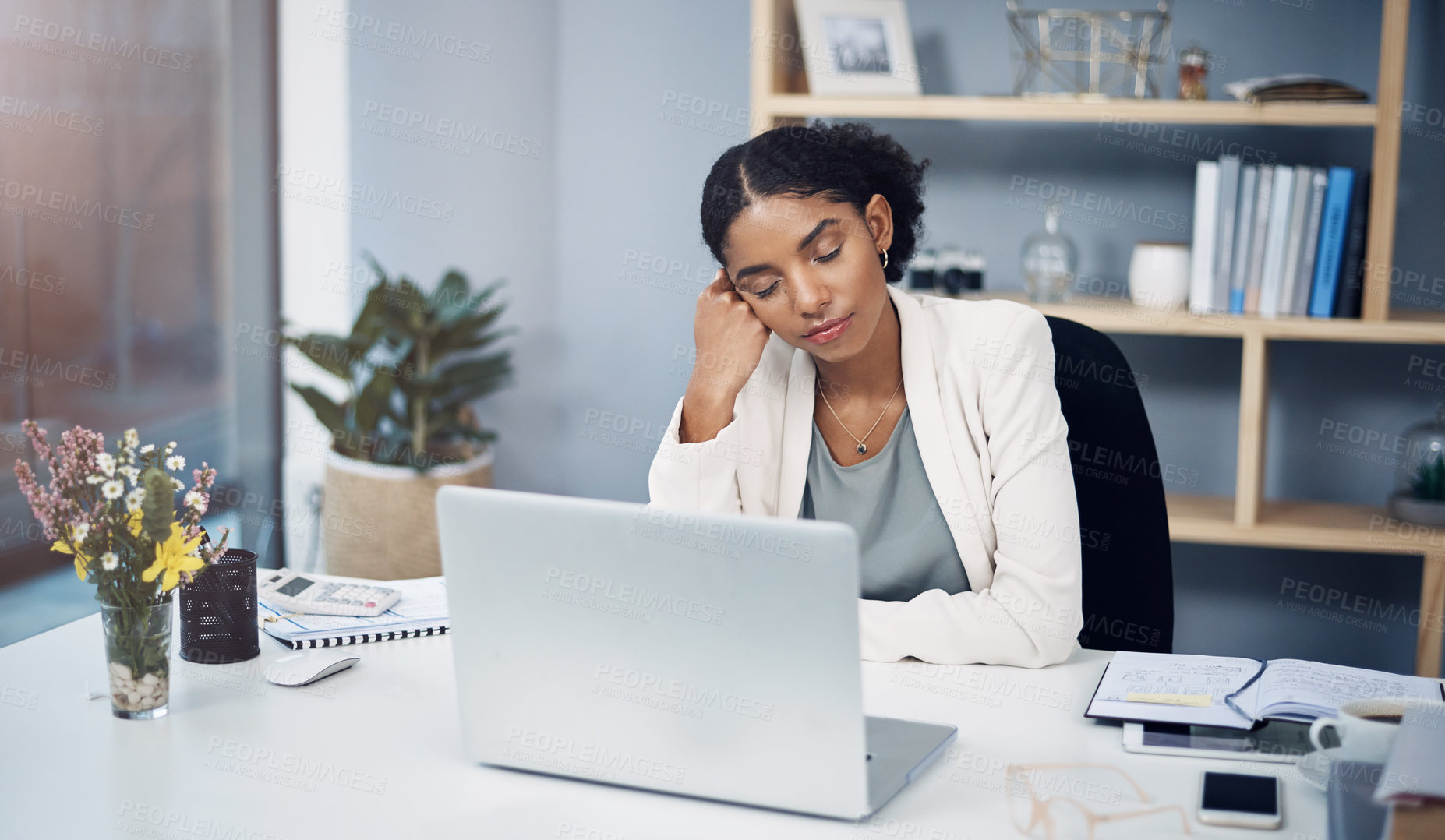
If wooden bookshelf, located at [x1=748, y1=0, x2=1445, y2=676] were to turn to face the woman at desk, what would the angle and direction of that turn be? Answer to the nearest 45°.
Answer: approximately 45° to its right

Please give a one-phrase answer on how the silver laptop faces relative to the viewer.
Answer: facing away from the viewer and to the right of the viewer

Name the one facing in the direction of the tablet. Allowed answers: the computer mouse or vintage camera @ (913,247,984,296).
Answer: the vintage camera

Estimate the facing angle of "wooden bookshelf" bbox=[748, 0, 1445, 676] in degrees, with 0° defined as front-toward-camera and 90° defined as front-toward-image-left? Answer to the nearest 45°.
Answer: approximately 0°

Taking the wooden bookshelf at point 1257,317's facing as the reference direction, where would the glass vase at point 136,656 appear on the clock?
The glass vase is roughly at 1 o'clock from the wooden bookshelf.

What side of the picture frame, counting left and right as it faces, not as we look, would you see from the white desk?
front
